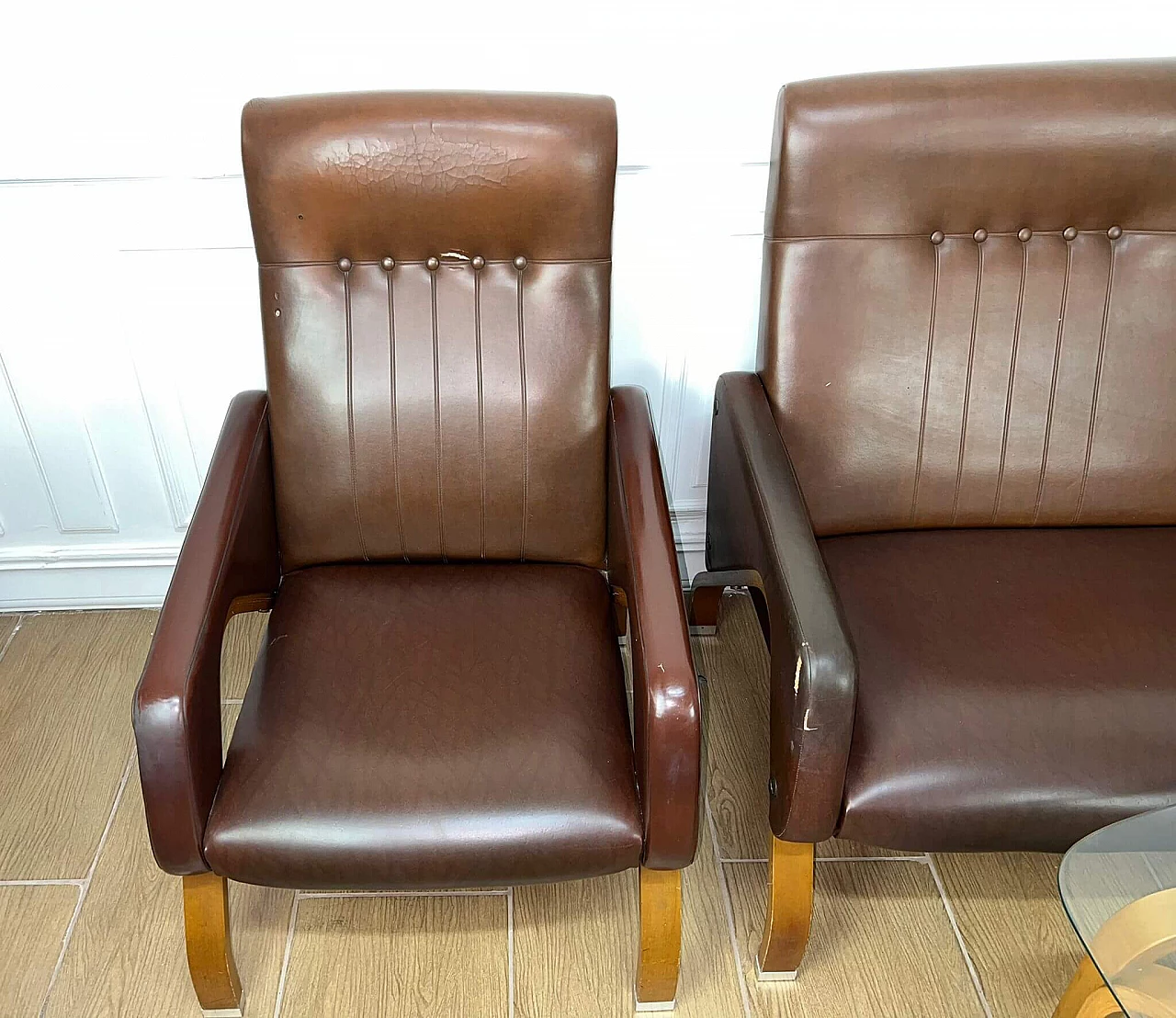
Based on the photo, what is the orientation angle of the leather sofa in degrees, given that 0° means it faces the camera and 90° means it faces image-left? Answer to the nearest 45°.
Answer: approximately 0°

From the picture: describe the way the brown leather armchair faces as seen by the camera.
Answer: facing the viewer

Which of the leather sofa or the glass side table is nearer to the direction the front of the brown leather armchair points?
the glass side table

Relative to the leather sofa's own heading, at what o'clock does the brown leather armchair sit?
The brown leather armchair is roughly at 2 o'clock from the leather sofa.

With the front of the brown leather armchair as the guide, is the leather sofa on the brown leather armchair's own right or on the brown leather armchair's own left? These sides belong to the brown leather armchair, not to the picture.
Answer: on the brown leather armchair's own left

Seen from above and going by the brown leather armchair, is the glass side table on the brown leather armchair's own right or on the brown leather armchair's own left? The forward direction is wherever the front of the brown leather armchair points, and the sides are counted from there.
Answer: on the brown leather armchair's own left

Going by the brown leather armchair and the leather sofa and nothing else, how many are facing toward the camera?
2
